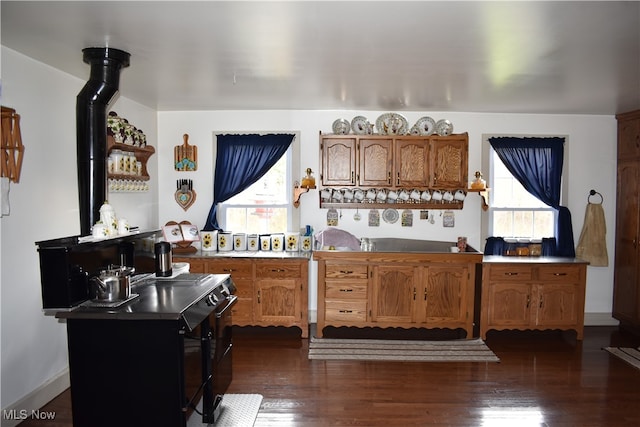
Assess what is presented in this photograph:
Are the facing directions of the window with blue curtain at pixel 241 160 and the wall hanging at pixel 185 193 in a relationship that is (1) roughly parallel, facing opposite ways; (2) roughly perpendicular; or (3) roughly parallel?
roughly parallel

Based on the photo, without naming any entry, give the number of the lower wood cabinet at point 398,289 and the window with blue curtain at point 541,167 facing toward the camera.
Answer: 2

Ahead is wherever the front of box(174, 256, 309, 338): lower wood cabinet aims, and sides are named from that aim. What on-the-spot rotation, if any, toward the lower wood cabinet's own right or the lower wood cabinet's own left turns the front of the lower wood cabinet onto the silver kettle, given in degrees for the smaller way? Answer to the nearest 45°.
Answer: approximately 45° to the lower wood cabinet's own right

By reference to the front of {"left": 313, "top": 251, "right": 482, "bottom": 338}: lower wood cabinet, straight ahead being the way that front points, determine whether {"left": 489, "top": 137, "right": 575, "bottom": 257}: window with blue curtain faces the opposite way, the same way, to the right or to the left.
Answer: the same way

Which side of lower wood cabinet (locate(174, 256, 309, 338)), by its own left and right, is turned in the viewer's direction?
front

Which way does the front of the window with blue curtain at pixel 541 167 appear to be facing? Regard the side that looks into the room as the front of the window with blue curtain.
toward the camera

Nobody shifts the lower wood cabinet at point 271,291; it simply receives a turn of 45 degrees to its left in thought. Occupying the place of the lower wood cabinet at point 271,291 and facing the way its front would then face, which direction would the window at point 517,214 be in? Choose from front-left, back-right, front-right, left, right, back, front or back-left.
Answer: front-left

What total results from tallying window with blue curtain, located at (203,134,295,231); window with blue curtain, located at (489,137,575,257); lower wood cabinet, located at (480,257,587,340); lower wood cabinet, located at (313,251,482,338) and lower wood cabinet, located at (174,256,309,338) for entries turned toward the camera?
5

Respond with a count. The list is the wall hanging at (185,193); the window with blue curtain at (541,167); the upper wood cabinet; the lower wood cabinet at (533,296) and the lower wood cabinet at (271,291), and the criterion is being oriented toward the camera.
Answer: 5

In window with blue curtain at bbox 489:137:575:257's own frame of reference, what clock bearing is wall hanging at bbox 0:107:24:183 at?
The wall hanging is roughly at 1 o'clock from the window with blue curtain.

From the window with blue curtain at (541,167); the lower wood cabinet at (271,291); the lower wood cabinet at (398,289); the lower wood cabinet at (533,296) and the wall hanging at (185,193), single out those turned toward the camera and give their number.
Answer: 5

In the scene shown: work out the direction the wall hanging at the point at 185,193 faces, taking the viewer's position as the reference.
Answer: facing the viewer

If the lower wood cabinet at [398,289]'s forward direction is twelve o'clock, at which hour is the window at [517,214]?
The window is roughly at 8 o'clock from the lower wood cabinet.
